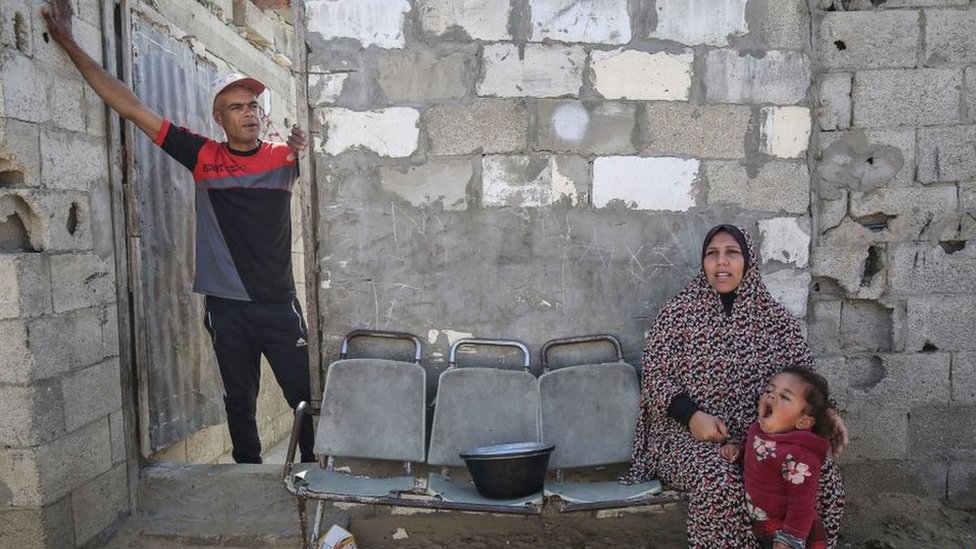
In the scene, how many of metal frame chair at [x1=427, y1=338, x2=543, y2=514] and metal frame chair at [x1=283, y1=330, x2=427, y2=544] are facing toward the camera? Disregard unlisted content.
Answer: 2

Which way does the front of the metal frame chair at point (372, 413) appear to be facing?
toward the camera

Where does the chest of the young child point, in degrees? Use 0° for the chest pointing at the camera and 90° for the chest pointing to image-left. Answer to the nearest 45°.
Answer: approximately 45°

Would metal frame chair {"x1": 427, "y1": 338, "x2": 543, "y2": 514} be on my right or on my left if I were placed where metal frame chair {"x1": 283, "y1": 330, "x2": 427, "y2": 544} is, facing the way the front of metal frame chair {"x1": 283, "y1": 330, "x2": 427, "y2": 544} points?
on my left

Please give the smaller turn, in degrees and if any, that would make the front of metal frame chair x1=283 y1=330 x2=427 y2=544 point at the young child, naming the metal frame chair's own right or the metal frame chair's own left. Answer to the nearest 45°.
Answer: approximately 45° to the metal frame chair's own left

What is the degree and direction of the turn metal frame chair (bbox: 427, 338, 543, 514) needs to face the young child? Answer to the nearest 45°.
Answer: approximately 45° to its left

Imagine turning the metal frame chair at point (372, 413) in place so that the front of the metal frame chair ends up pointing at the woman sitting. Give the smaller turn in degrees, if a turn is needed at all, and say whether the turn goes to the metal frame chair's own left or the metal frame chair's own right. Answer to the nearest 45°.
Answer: approximately 90° to the metal frame chair's own left

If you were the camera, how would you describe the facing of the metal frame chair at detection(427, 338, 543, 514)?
facing the viewer

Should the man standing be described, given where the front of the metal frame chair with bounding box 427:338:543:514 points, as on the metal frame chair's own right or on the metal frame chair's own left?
on the metal frame chair's own right

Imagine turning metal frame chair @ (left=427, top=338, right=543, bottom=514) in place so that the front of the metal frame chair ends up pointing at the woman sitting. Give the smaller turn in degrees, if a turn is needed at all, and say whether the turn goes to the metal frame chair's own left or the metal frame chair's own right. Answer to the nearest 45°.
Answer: approximately 90° to the metal frame chair's own left

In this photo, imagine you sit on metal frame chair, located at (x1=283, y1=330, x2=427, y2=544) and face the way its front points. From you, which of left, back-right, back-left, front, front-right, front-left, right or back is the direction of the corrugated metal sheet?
back-right

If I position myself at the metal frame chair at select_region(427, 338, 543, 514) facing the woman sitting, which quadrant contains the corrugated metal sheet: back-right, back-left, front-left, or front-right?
back-left
